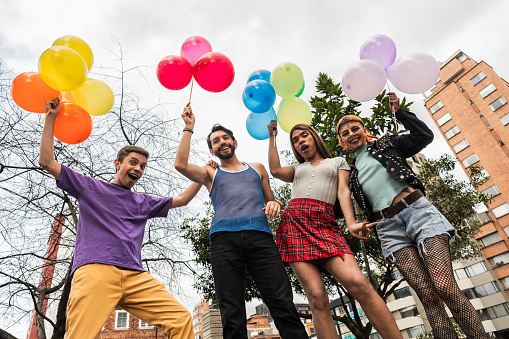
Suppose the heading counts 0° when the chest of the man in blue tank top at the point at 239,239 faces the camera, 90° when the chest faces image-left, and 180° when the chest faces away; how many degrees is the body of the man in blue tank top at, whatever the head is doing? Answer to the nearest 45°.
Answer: approximately 0°

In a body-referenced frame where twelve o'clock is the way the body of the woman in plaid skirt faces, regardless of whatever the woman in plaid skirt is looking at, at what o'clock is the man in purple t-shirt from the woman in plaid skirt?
The man in purple t-shirt is roughly at 2 o'clock from the woman in plaid skirt.

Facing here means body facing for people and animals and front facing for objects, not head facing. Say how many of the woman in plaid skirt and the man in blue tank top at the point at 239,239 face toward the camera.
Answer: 2
